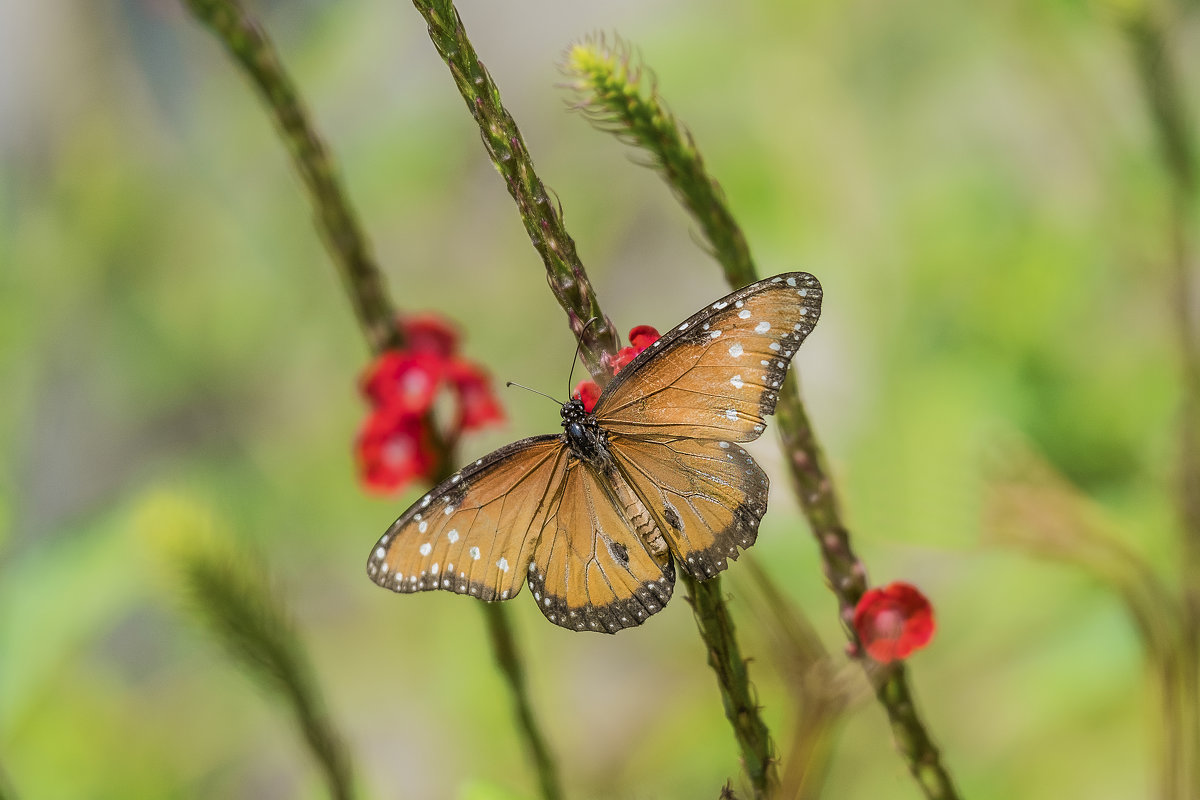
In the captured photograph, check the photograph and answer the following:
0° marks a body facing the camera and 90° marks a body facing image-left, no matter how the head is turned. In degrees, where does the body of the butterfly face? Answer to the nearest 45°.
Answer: approximately 135°
